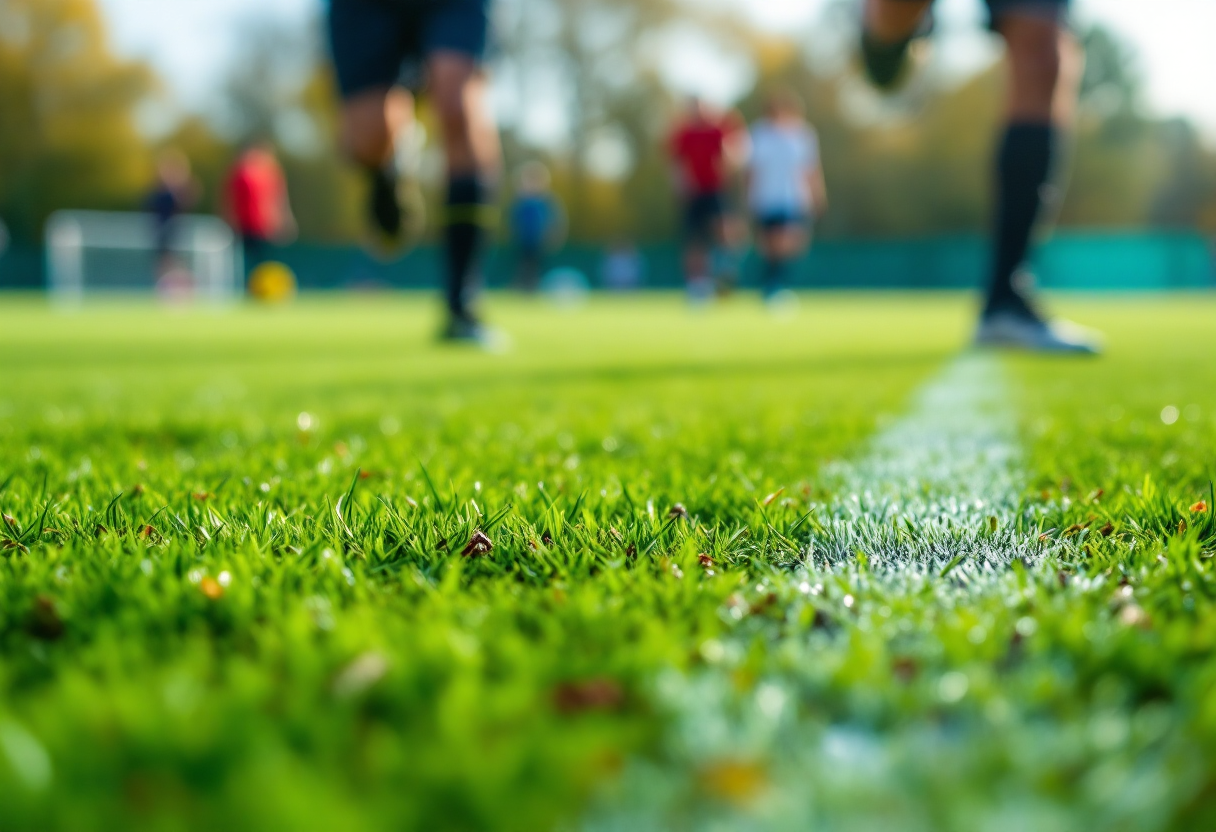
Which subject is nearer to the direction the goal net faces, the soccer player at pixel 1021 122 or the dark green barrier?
the soccer player
